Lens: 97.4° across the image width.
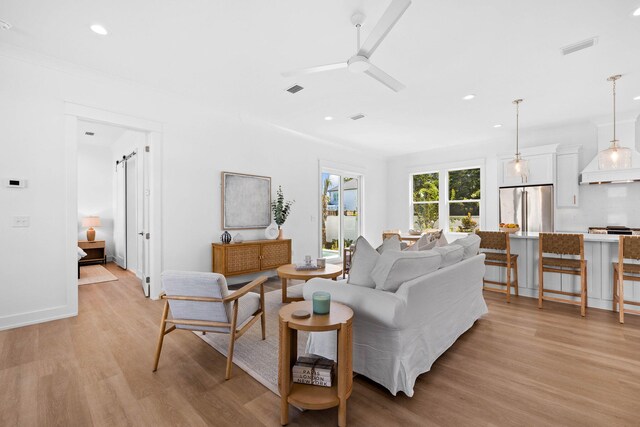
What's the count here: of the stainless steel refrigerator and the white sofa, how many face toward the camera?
1

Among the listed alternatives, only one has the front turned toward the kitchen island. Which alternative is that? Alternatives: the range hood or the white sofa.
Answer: the range hood

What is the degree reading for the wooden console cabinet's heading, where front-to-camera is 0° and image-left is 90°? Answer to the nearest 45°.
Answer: approximately 315°

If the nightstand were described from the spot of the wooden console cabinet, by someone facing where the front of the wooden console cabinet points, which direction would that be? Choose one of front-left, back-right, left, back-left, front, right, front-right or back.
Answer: back

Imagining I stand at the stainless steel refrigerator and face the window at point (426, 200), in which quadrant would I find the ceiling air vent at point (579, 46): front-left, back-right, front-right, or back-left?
back-left

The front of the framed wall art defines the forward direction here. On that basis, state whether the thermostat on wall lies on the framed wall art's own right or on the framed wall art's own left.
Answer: on the framed wall art's own right

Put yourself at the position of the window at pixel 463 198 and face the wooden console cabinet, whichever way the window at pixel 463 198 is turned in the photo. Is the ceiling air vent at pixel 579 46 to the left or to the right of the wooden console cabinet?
left

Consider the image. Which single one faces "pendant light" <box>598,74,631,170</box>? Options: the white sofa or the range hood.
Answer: the range hood

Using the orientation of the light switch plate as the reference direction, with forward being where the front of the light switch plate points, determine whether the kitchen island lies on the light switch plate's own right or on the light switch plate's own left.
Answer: on the light switch plate's own left
